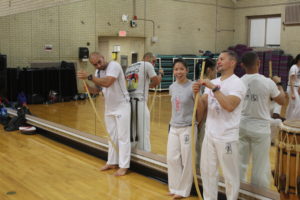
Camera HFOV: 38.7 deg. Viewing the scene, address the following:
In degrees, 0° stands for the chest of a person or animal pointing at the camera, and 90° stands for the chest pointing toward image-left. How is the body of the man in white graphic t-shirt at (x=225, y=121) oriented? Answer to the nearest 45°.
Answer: approximately 45°

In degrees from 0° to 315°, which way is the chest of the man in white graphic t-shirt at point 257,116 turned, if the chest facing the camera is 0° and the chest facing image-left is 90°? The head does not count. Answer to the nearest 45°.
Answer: approximately 225°

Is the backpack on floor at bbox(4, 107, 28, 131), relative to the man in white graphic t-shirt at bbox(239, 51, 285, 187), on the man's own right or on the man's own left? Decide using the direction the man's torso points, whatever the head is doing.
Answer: on the man's own left
